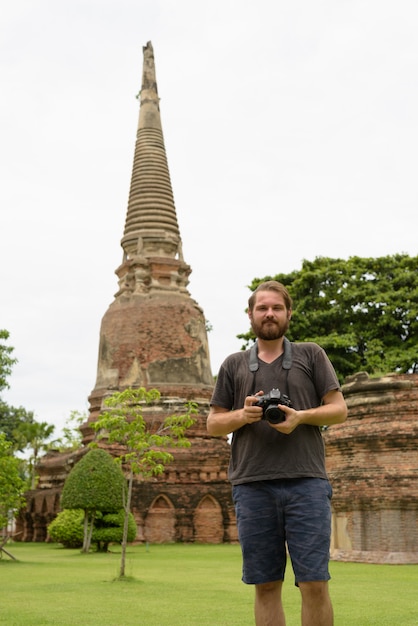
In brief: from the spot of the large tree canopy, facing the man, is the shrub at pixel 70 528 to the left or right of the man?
right

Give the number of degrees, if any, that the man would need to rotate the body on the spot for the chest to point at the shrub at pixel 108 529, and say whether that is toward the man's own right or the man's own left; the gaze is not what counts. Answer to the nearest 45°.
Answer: approximately 180°

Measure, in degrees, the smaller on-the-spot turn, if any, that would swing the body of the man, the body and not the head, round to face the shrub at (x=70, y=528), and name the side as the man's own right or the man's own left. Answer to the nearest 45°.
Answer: approximately 180°

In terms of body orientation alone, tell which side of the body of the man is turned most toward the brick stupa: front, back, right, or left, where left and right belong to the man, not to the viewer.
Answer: back

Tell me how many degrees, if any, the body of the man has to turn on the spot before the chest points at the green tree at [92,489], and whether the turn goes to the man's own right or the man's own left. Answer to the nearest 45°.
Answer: approximately 180°

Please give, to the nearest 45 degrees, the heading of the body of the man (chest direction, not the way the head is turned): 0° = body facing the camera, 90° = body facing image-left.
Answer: approximately 0°

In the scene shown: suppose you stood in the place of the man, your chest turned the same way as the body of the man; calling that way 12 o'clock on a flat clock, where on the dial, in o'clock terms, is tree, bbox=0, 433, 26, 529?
The tree is roughly at 5 o'clock from the man.

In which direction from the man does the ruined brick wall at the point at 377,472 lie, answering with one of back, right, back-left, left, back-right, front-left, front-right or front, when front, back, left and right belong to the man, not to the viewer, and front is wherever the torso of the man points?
back
